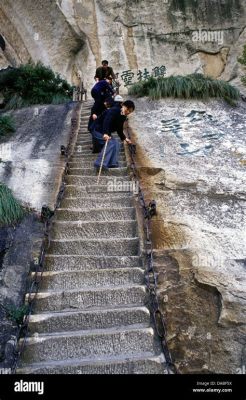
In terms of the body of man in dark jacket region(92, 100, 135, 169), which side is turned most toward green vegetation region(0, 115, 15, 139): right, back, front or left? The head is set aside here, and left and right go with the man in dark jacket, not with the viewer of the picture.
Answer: back

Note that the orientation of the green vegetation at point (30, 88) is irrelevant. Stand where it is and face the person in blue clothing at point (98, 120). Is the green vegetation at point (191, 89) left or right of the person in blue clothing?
left

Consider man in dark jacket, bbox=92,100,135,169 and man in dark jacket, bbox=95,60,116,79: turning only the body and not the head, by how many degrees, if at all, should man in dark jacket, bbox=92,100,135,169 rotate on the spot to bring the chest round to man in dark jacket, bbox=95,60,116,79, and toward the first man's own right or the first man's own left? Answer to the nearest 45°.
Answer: approximately 135° to the first man's own left

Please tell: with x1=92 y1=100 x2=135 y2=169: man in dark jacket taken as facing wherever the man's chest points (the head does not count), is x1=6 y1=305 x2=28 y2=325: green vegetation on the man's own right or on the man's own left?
on the man's own right

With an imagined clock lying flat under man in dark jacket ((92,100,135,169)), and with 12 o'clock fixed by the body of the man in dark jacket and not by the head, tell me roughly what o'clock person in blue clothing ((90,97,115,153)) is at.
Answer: The person in blue clothing is roughly at 7 o'clock from the man in dark jacket.

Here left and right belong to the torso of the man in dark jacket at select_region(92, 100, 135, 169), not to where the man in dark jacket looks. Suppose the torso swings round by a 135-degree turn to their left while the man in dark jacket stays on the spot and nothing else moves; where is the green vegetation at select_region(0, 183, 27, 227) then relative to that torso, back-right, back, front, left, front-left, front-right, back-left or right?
back-left

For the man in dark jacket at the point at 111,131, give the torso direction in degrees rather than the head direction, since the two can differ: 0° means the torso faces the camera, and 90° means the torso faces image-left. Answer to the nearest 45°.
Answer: approximately 315°
